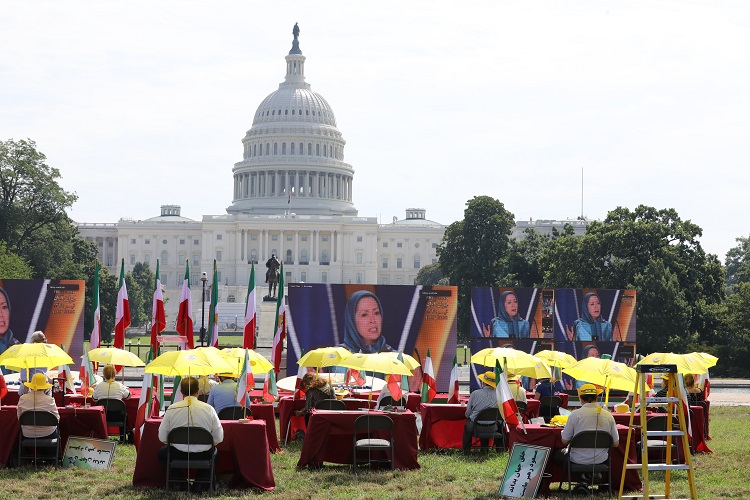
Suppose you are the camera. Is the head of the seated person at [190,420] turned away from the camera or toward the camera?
away from the camera

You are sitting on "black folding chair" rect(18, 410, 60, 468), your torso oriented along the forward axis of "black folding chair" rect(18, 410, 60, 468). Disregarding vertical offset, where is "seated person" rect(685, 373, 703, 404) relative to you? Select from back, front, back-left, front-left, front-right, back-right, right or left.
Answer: right

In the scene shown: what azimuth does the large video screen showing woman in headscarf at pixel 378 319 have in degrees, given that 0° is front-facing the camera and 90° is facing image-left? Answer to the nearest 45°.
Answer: approximately 0°

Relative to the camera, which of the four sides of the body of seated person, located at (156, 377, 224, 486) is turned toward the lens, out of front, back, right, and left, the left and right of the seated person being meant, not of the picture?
back

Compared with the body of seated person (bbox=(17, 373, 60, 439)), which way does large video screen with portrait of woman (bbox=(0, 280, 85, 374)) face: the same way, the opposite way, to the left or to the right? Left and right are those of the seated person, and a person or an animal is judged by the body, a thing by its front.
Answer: the opposite way

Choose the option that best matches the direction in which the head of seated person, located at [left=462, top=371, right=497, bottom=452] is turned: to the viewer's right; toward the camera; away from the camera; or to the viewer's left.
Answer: away from the camera

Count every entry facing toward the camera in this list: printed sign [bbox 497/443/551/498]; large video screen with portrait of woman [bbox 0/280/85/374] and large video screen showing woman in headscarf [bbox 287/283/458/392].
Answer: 3

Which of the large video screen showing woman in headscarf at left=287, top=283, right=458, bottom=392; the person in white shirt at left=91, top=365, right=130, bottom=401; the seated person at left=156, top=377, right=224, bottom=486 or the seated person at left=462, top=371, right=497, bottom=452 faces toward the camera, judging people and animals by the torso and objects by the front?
the large video screen showing woman in headscarf

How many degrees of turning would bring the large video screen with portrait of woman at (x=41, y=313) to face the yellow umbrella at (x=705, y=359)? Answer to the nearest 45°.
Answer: approximately 45° to its left

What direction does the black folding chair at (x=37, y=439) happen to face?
away from the camera

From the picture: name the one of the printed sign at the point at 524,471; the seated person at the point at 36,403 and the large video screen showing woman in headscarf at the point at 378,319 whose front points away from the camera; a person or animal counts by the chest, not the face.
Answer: the seated person

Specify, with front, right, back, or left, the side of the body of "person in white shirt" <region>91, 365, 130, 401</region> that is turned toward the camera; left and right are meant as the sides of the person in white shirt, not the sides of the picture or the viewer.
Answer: back

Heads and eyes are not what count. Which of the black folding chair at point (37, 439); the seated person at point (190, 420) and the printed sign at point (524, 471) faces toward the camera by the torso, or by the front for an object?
the printed sign

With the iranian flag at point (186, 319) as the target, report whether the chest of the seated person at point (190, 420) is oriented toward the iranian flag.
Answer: yes

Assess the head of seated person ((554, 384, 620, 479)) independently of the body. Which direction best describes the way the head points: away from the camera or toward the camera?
away from the camera
